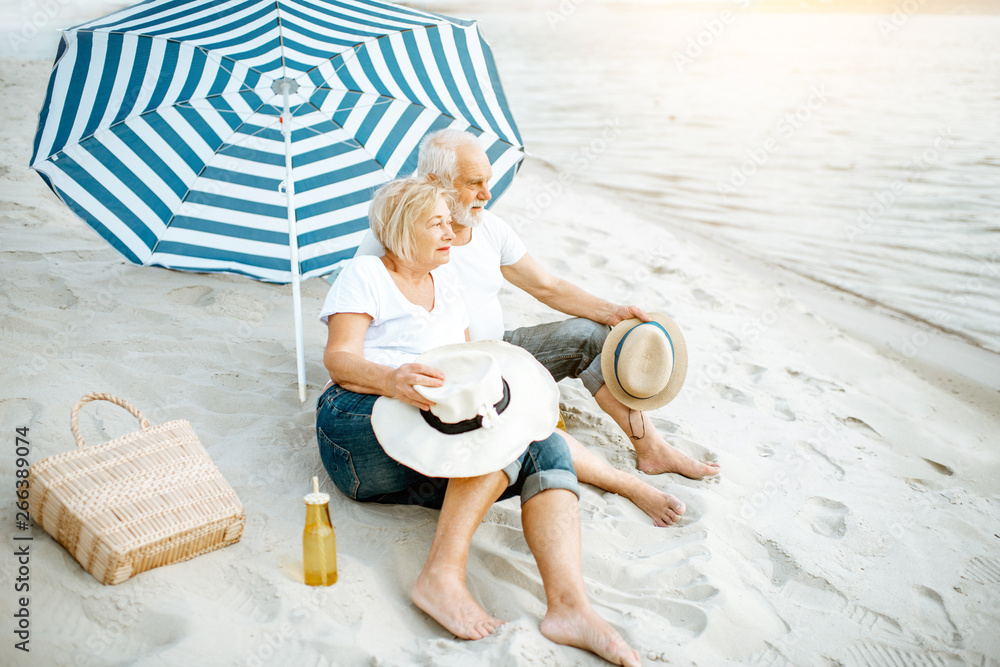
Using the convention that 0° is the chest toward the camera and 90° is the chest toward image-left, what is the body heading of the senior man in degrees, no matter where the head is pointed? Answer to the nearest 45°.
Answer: approximately 315°

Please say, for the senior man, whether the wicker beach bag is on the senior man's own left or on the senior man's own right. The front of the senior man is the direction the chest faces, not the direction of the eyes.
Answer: on the senior man's own right

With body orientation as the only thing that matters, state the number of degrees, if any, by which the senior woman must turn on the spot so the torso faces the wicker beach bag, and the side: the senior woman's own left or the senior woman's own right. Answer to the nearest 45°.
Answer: approximately 90° to the senior woman's own right

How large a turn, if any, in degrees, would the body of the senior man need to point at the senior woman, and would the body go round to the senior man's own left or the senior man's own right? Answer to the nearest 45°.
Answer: approximately 45° to the senior man's own right

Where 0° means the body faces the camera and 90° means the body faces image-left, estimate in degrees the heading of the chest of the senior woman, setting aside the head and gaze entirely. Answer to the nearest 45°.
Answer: approximately 315°

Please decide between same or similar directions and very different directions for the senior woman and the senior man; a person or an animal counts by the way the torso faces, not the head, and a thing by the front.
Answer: same or similar directions

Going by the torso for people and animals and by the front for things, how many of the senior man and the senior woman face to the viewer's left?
0

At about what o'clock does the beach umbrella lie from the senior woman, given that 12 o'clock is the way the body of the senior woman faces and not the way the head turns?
The beach umbrella is roughly at 6 o'clock from the senior woman.
